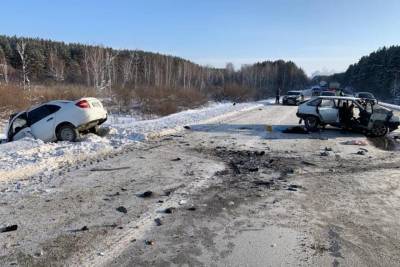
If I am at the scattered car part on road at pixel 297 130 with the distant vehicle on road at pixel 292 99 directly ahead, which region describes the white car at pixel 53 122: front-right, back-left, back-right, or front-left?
back-left

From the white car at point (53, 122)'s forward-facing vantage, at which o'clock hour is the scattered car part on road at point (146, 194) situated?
The scattered car part on road is roughly at 7 o'clock from the white car.

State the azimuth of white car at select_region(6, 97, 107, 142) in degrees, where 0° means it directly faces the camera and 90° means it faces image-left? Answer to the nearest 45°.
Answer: approximately 135°

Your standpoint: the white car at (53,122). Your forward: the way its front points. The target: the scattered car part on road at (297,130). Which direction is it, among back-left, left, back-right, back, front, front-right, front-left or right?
back-right

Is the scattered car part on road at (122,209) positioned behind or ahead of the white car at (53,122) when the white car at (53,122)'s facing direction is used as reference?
behind

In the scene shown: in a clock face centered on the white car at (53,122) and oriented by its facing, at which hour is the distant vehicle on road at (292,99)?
The distant vehicle on road is roughly at 3 o'clock from the white car.

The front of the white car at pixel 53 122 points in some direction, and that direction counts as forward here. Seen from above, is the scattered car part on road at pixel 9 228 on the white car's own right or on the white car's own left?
on the white car's own left
